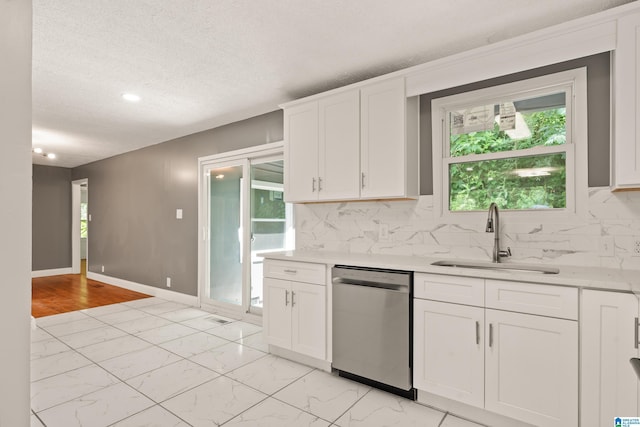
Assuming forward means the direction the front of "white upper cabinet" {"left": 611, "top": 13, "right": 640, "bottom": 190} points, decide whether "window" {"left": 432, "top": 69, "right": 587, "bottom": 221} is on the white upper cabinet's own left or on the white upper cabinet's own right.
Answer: on the white upper cabinet's own right

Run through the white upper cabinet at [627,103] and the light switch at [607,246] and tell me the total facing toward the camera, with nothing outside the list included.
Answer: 2

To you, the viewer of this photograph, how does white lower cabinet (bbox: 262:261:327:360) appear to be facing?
facing the viewer and to the left of the viewer

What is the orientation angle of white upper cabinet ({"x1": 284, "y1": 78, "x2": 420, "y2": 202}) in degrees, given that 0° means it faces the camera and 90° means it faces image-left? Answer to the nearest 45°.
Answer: approximately 45°

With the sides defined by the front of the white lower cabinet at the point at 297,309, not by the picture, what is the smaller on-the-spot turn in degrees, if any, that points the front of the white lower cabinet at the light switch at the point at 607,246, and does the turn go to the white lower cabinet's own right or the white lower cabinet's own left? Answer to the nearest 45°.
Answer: approximately 90° to the white lower cabinet's own left

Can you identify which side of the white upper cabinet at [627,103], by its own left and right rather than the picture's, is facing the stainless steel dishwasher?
right

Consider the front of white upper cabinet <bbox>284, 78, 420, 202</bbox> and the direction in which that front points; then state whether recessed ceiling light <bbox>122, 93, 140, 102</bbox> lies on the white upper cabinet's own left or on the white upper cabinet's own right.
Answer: on the white upper cabinet's own right

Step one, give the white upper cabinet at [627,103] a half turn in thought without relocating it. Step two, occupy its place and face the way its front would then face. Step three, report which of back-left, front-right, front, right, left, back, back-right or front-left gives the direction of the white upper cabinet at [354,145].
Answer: left

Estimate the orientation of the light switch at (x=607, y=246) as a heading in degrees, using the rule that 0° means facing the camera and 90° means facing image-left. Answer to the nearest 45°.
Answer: approximately 0°

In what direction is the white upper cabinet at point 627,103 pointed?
toward the camera

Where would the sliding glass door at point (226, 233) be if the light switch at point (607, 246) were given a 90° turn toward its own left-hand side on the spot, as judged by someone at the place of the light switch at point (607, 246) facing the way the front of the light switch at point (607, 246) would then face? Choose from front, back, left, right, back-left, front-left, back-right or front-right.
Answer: back
